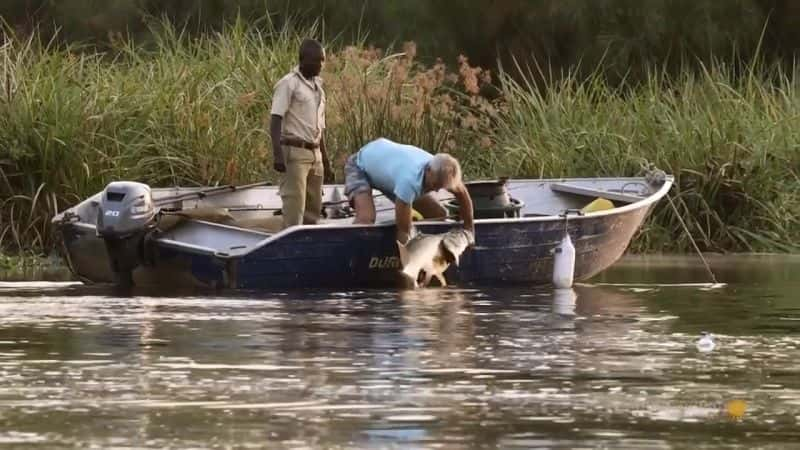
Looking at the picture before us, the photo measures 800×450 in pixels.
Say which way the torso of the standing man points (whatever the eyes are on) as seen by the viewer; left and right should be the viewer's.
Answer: facing the viewer and to the right of the viewer

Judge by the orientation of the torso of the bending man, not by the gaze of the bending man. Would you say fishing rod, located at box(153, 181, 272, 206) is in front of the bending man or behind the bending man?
behind

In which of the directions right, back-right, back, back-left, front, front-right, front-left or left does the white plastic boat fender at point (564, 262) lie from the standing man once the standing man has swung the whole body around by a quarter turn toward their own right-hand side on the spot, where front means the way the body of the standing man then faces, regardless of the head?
back-left

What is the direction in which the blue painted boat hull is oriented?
to the viewer's right

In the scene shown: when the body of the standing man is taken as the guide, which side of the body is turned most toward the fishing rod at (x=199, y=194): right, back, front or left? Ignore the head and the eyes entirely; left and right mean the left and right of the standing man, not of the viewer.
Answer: back

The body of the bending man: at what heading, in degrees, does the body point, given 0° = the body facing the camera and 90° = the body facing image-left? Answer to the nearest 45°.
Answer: approximately 315°

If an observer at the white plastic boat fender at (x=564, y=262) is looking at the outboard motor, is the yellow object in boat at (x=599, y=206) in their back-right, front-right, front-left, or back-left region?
back-right
